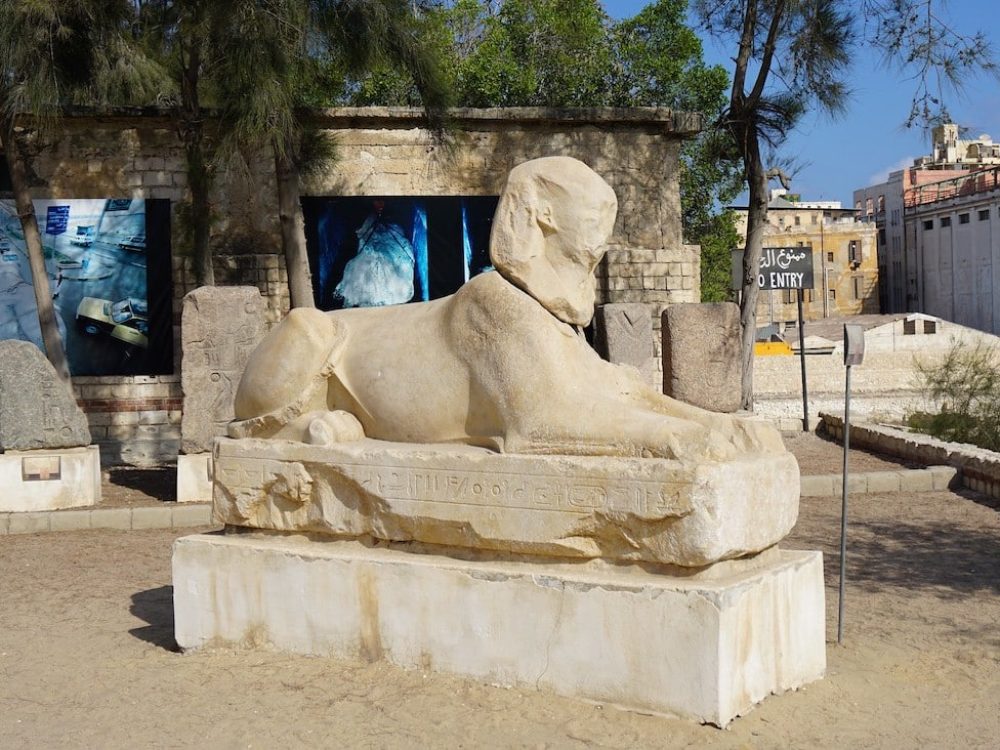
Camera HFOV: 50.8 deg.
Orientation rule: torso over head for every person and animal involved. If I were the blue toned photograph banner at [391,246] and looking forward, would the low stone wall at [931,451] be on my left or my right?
on my left

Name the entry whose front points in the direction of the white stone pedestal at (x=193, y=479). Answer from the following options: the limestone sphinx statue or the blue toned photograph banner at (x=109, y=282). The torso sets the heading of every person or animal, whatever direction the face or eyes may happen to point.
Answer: the blue toned photograph banner

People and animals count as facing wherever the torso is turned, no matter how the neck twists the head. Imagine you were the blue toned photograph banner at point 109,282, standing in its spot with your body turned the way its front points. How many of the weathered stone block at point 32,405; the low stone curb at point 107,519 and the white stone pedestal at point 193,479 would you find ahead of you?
3

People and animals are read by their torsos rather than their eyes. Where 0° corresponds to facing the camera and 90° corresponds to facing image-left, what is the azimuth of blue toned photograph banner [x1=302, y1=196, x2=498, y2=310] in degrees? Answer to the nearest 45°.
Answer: approximately 0°

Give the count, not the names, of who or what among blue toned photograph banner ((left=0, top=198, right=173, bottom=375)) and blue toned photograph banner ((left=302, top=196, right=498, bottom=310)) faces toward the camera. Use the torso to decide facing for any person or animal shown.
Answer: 2

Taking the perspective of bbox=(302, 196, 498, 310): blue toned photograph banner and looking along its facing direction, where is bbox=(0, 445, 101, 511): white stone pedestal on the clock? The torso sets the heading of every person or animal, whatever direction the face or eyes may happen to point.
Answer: The white stone pedestal is roughly at 1 o'clock from the blue toned photograph banner.

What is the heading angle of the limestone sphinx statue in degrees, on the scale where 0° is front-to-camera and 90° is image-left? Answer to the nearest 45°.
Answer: approximately 315°

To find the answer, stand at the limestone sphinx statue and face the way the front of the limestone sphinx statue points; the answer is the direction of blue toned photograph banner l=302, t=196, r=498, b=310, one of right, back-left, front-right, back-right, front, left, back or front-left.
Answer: back-left

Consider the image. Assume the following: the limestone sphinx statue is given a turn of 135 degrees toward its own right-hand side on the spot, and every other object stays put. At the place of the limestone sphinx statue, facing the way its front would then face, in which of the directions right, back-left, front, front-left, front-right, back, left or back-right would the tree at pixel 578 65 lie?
right

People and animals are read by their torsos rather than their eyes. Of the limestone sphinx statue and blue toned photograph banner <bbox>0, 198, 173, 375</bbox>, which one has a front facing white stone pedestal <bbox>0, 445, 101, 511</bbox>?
the blue toned photograph banner
